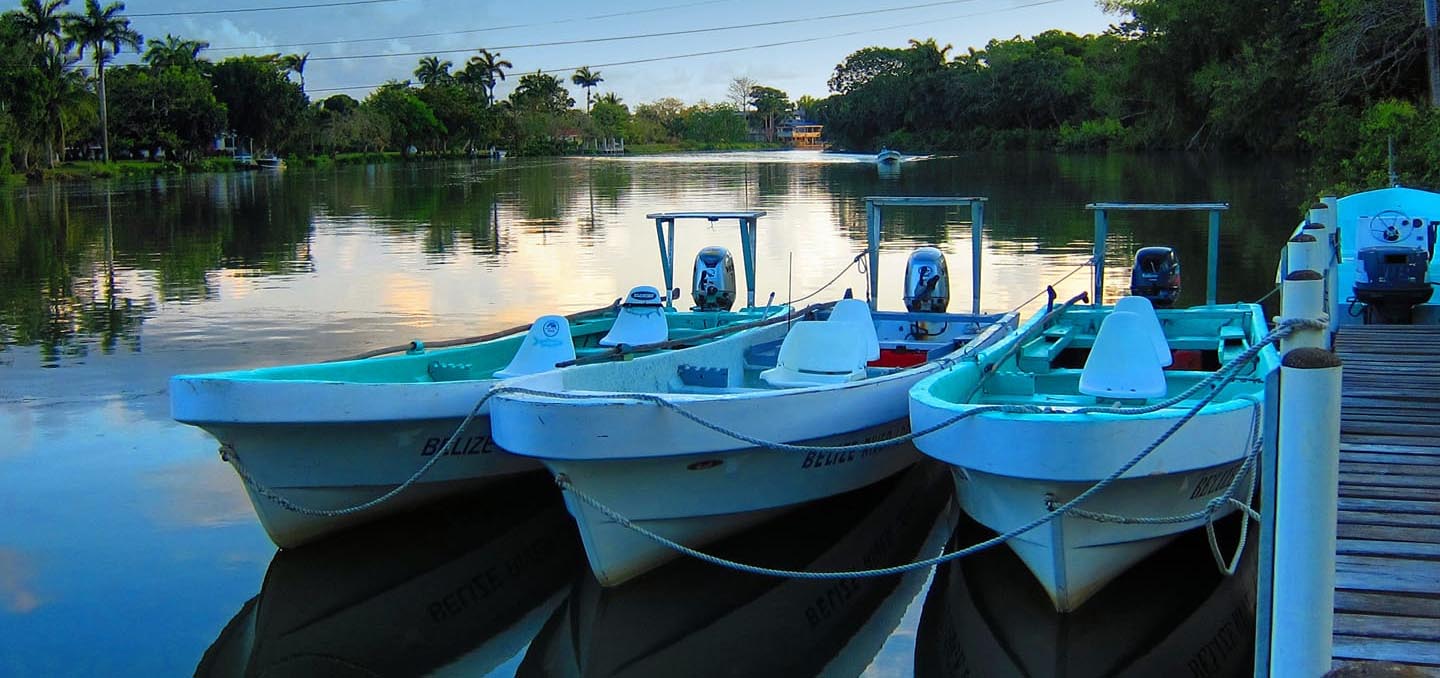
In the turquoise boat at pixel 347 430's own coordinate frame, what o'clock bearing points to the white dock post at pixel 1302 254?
The white dock post is roughly at 8 o'clock from the turquoise boat.

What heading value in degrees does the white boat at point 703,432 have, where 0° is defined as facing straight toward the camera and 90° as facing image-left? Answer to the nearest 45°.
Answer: approximately 45°

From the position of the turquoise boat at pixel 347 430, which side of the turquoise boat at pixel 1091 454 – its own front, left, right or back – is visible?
right

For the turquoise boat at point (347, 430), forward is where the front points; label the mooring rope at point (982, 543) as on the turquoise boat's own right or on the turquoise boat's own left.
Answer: on the turquoise boat's own left

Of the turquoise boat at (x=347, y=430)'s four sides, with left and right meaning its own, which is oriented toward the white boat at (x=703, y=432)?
left

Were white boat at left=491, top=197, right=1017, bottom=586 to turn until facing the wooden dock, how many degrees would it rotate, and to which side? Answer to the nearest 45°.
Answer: approximately 90° to its left

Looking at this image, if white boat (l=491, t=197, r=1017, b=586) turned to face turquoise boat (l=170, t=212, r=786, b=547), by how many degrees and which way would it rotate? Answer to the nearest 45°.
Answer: approximately 45° to its right

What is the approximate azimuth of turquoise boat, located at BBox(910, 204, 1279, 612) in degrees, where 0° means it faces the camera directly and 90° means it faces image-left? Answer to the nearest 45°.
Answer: approximately 0°

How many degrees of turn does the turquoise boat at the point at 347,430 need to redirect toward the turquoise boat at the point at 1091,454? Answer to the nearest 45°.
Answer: approximately 90° to its left

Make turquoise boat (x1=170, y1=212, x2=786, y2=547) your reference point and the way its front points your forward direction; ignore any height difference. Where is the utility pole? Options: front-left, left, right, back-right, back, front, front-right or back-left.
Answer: back
